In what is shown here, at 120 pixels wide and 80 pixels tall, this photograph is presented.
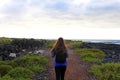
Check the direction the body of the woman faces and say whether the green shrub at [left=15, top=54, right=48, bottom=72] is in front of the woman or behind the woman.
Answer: in front

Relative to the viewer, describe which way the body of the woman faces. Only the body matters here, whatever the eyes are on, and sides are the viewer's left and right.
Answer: facing away from the viewer

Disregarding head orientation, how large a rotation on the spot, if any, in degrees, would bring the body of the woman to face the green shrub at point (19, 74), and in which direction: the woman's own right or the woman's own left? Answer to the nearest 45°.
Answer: approximately 45° to the woman's own left
